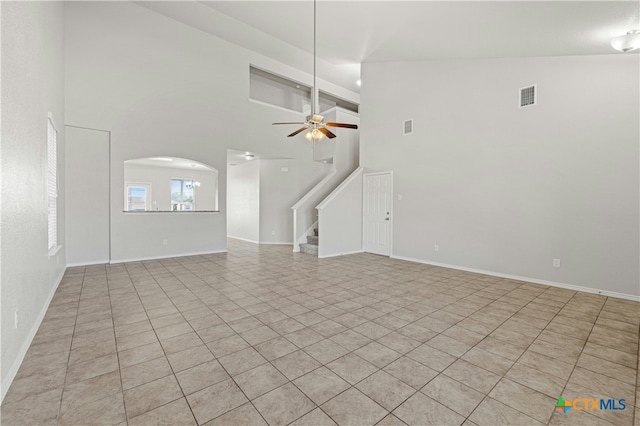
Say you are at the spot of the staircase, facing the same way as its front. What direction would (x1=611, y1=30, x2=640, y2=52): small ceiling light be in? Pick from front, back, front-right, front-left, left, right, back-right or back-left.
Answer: left

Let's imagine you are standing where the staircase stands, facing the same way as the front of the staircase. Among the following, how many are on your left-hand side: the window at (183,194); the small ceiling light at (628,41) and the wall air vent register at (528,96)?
2

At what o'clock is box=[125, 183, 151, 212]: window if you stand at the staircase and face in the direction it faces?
The window is roughly at 1 o'clock from the staircase.

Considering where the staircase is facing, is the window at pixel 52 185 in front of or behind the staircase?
in front

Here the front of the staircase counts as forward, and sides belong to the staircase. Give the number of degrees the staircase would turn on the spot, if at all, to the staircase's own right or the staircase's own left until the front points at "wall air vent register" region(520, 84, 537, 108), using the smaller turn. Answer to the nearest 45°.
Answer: approximately 90° to the staircase's own left

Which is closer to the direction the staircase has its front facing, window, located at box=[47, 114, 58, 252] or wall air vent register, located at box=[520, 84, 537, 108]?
the window

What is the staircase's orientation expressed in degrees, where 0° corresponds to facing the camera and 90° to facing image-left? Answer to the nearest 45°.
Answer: approximately 45°
